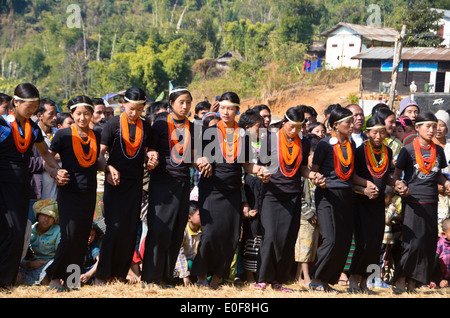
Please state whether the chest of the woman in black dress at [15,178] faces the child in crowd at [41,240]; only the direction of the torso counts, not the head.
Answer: no

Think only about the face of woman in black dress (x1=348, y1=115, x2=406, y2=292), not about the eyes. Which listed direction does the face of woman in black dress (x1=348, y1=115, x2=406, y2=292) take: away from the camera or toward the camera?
toward the camera

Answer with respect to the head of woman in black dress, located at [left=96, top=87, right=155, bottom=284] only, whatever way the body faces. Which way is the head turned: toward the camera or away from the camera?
toward the camera

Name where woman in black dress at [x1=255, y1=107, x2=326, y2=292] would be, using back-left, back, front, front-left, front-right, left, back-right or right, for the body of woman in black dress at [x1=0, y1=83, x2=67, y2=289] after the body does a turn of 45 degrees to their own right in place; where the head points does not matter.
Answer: left

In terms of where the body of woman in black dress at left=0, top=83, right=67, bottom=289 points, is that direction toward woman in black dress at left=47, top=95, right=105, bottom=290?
no

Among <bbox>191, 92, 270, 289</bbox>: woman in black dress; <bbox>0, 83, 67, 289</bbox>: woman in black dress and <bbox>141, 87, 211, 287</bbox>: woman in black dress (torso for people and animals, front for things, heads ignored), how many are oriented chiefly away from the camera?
0

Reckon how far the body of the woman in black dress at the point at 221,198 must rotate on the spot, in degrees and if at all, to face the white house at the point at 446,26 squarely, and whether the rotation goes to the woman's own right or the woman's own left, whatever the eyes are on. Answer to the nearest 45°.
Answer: approximately 180°

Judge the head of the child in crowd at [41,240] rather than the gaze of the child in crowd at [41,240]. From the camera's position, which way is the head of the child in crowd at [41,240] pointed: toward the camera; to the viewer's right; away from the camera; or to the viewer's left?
toward the camera

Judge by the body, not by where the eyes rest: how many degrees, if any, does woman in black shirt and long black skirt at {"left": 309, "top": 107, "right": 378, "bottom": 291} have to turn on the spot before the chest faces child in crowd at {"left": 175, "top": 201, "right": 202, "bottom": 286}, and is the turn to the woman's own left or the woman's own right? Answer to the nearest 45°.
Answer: approximately 135° to the woman's own right

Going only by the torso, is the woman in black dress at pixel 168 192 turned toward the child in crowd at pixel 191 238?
no

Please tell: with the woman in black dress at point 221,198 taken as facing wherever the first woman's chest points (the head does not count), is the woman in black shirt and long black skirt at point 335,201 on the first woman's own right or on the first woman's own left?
on the first woman's own left

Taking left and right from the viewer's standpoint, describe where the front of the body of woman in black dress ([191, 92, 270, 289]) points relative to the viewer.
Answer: facing the viewer

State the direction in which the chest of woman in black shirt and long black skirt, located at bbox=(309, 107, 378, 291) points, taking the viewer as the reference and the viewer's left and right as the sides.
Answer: facing the viewer and to the right of the viewer

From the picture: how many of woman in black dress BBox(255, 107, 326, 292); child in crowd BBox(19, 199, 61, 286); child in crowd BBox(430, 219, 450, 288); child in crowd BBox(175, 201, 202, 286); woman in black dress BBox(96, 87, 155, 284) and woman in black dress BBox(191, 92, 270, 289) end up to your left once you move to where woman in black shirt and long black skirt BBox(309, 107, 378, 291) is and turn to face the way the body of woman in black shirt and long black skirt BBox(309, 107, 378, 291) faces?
1

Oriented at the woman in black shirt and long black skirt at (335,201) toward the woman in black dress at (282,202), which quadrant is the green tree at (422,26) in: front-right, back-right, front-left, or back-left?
back-right

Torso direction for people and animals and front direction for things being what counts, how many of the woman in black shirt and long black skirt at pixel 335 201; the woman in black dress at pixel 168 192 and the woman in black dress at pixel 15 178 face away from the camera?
0

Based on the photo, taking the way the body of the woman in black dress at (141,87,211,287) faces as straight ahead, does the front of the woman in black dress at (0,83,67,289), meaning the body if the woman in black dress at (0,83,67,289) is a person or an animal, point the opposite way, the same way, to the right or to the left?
the same way
